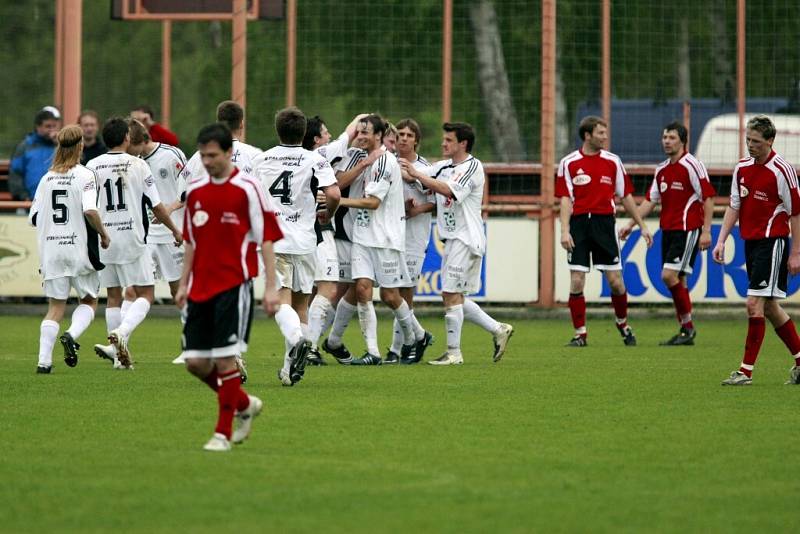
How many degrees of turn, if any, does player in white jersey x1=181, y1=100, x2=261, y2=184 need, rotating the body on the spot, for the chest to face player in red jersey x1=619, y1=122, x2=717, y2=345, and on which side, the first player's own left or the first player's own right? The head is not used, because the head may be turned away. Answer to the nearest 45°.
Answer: approximately 45° to the first player's own right

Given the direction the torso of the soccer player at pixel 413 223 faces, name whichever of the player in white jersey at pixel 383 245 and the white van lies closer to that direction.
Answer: the player in white jersey

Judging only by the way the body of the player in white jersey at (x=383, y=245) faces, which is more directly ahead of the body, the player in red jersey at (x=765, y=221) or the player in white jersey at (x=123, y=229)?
the player in white jersey

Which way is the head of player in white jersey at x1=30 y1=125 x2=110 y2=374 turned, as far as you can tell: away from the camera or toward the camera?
away from the camera

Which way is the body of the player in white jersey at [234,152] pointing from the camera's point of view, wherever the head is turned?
away from the camera

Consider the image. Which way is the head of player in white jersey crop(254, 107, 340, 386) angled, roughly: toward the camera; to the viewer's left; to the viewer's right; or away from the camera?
away from the camera

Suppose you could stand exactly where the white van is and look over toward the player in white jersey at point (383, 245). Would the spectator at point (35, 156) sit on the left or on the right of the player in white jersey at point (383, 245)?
right
